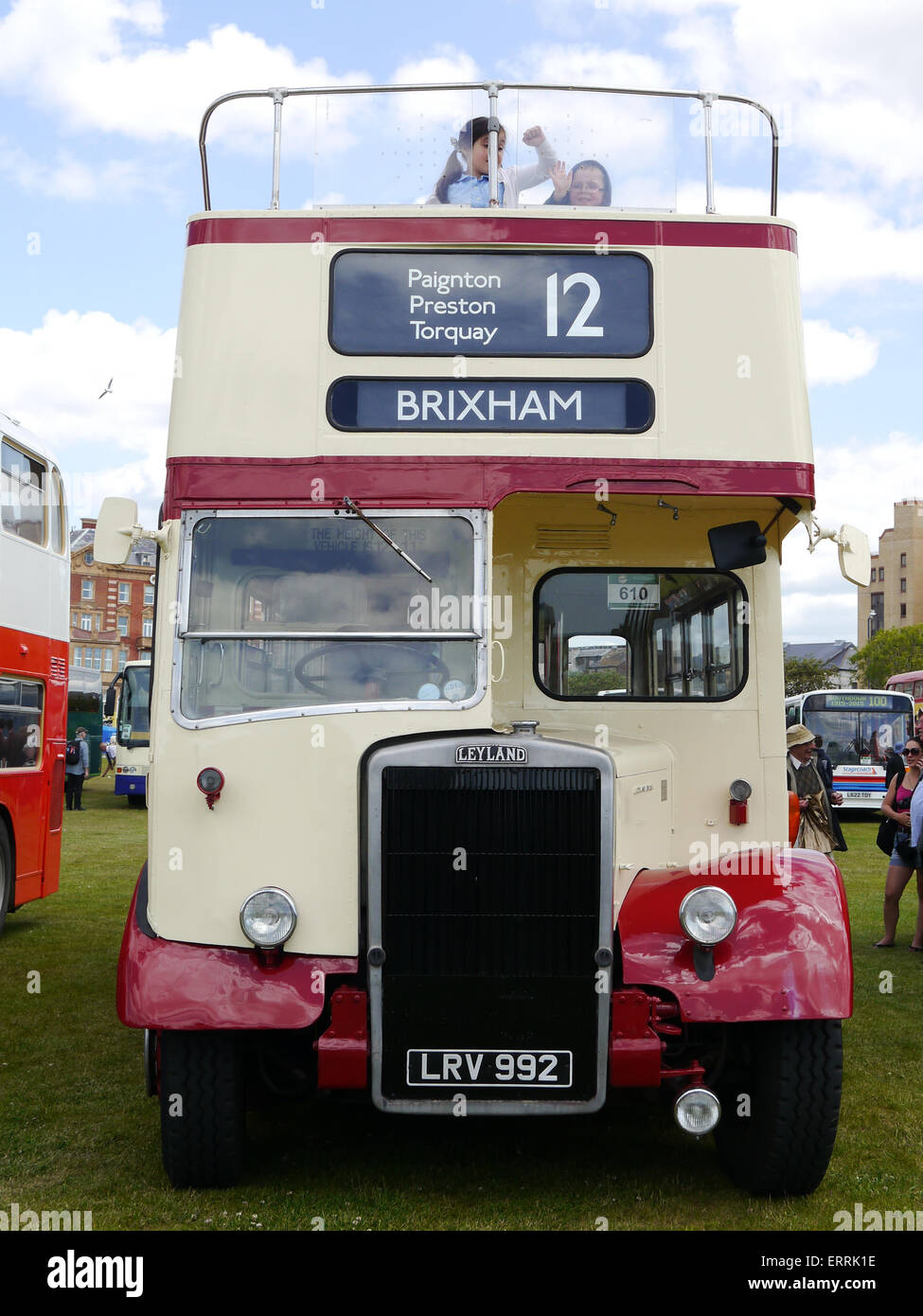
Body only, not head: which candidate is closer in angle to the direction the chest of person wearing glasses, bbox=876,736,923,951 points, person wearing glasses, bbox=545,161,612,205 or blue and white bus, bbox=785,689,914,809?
the person wearing glasses

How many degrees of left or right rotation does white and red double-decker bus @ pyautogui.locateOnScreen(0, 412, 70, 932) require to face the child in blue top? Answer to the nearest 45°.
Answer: approximately 45° to its left

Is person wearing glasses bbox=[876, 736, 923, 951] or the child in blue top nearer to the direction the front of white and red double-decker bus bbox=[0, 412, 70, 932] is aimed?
the child in blue top

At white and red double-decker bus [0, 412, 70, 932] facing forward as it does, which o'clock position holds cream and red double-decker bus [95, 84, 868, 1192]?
cream and red double-decker bus [95, 84, 868, 1192] is roughly at 10 o'clock from white and red double-decker bus [0, 412, 70, 932].

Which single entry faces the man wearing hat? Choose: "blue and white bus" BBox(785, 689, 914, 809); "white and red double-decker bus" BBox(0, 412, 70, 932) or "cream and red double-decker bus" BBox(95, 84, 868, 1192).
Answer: the blue and white bus

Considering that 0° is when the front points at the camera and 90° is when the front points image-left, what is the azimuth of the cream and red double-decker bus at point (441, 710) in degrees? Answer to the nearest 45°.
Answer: approximately 0°
